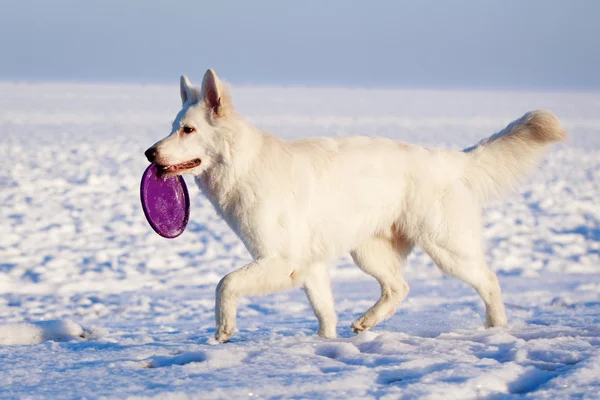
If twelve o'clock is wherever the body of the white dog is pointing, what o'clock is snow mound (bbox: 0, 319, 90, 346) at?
The snow mound is roughly at 12 o'clock from the white dog.

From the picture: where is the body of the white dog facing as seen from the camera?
to the viewer's left
